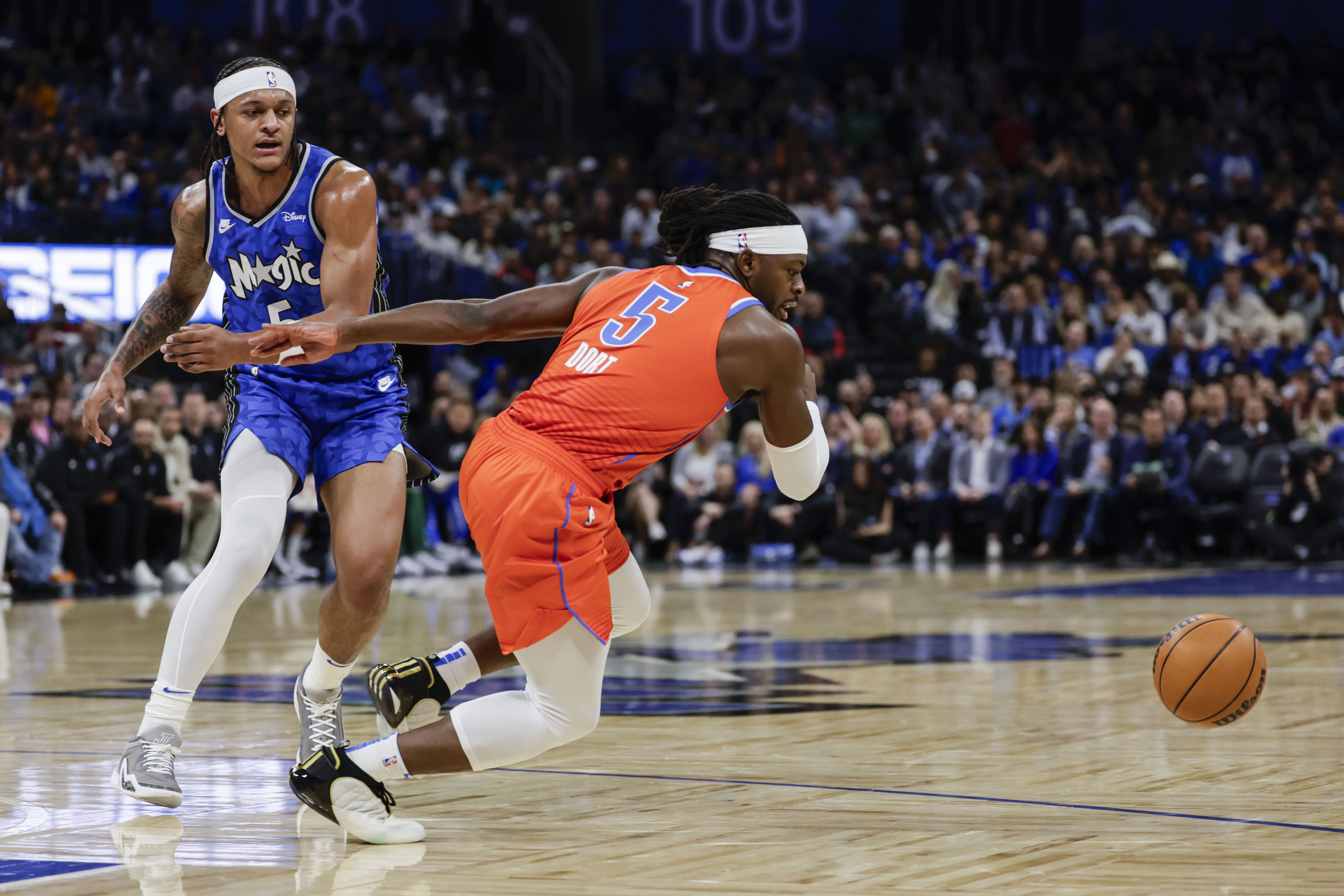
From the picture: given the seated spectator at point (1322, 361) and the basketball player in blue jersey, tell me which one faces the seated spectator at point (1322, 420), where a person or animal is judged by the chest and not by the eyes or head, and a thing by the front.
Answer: the seated spectator at point (1322, 361)

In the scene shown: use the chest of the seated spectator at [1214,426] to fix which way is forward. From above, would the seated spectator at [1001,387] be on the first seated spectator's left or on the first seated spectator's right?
on the first seated spectator's right

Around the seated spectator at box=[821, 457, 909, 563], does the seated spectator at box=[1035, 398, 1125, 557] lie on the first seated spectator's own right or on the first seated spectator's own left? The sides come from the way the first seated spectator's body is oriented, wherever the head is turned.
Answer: on the first seated spectator's own left

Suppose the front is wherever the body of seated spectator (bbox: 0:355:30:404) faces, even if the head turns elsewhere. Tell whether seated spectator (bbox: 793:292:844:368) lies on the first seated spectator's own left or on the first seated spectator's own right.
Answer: on the first seated spectator's own left
